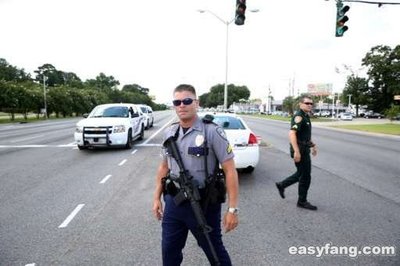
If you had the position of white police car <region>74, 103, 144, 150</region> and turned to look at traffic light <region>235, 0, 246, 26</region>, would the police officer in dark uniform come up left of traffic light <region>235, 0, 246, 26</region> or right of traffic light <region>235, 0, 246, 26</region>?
right

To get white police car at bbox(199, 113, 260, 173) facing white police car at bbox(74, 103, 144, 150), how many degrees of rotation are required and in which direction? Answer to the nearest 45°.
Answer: approximately 45° to its left

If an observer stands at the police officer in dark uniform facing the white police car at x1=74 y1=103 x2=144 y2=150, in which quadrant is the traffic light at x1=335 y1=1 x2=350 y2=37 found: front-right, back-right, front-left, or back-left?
front-right

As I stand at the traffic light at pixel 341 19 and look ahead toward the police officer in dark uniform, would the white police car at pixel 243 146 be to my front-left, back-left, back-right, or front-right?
front-right

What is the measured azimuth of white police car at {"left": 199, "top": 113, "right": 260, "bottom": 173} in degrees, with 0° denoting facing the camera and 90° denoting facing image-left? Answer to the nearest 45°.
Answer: approximately 180°

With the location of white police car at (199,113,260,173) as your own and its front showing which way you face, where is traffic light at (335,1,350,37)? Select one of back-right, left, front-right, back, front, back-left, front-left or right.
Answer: front-right

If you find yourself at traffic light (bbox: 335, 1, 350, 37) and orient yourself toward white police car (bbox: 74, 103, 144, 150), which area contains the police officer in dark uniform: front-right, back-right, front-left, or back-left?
front-left

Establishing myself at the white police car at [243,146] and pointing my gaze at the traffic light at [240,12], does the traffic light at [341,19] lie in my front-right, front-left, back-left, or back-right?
front-right

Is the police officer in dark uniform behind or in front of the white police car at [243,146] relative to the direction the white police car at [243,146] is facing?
behind
